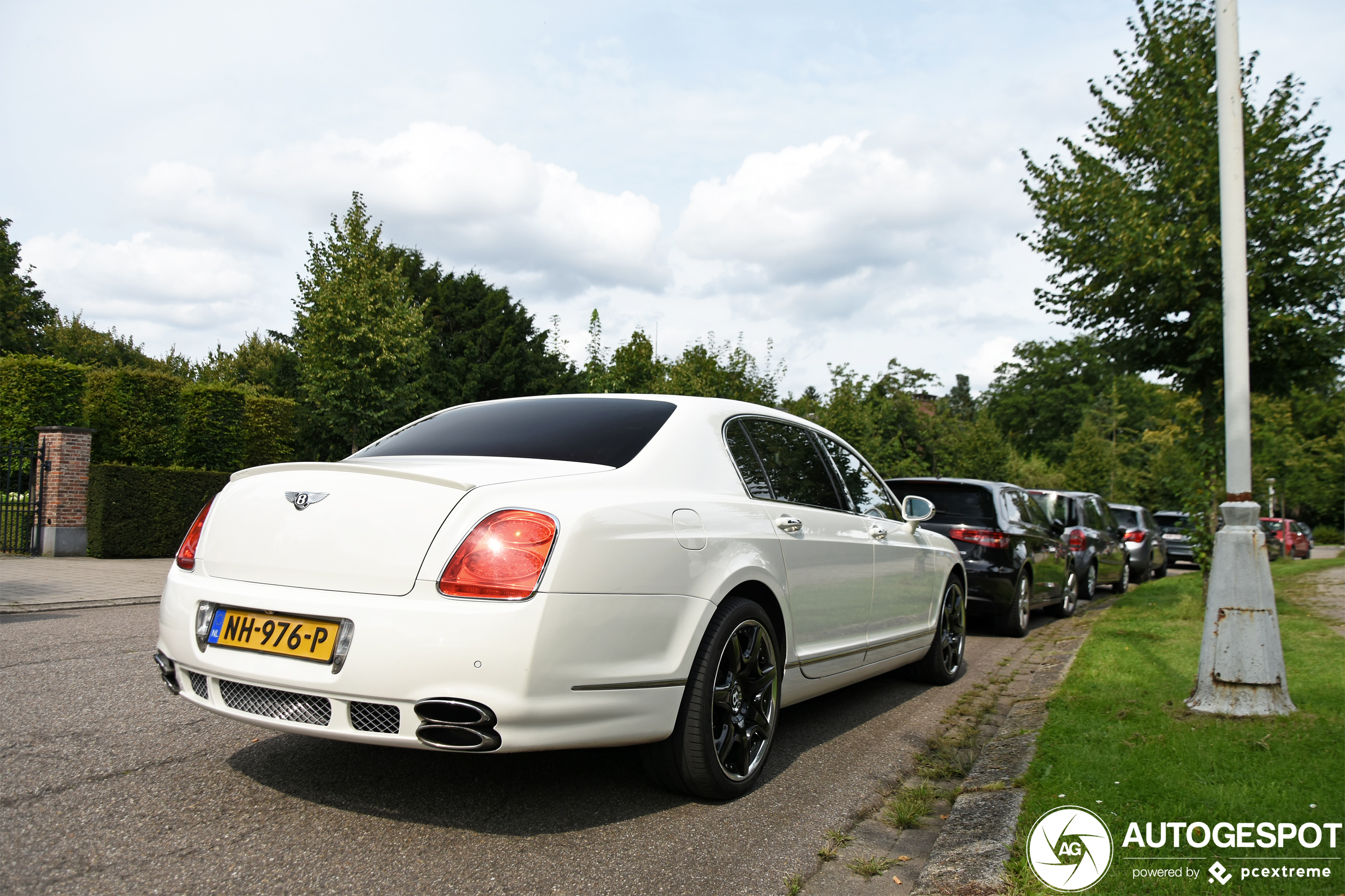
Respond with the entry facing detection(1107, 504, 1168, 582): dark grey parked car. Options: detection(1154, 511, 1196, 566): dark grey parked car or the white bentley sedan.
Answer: the white bentley sedan

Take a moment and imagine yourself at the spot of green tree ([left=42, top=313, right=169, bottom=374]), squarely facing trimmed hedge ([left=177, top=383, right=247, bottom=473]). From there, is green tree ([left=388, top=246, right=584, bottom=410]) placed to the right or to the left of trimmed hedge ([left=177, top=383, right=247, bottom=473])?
left

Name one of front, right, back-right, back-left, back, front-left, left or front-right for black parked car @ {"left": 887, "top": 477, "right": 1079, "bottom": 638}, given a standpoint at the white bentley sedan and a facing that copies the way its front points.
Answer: front

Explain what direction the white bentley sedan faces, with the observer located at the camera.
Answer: facing away from the viewer and to the right of the viewer

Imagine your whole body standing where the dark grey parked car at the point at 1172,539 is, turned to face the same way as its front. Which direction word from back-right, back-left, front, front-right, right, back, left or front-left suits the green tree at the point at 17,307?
left

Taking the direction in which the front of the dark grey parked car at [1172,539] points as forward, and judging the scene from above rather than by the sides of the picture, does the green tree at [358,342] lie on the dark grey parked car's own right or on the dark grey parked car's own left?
on the dark grey parked car's own left

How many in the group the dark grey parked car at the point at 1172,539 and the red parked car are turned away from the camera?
1

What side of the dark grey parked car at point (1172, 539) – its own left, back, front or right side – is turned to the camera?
back

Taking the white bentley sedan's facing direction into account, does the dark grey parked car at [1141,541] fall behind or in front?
in front

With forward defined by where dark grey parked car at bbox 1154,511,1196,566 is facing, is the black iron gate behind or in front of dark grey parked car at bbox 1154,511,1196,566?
behind

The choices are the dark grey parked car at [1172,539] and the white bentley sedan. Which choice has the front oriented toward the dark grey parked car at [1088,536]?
the white bentley sedan

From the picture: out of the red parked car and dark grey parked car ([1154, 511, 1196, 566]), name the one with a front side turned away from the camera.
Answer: the dark grey parked car

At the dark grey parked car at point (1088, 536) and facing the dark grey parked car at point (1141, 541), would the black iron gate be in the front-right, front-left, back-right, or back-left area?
back-left

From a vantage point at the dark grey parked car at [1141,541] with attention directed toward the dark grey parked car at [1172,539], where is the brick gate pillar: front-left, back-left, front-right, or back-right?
back-left

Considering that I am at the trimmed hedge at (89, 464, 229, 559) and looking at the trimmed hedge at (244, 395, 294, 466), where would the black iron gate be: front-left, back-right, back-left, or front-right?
back-left

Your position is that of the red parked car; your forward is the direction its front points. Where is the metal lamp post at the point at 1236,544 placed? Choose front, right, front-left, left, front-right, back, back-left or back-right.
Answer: front-right

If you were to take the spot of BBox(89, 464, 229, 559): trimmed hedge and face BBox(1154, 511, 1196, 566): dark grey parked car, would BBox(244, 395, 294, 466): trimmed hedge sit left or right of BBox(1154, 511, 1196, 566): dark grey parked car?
left

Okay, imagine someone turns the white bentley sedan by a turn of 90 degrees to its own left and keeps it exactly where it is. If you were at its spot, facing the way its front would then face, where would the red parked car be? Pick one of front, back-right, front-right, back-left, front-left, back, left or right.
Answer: right

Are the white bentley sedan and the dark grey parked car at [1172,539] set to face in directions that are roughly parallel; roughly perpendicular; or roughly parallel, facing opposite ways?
roughly parallel

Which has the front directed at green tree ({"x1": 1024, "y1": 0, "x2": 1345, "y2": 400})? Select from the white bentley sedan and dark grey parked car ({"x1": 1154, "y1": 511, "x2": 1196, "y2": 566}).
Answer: the white bentley sedan

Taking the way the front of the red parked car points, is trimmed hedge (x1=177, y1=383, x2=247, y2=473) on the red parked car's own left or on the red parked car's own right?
on the red parked car's own right
